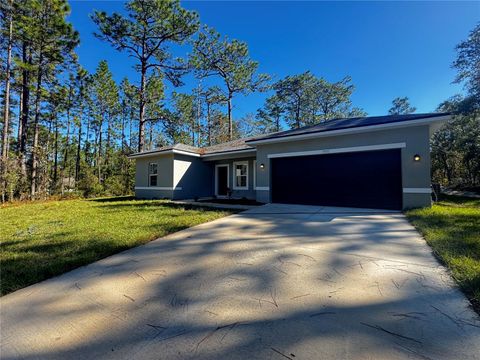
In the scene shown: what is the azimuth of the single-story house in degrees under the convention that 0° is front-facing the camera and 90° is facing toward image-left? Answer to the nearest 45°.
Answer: approximately 45°
